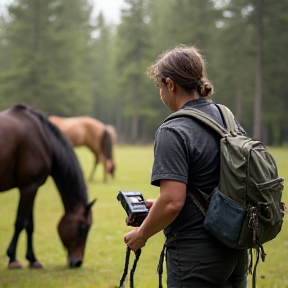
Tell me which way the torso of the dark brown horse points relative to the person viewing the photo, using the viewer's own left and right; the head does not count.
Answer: facing to the right of the viewer

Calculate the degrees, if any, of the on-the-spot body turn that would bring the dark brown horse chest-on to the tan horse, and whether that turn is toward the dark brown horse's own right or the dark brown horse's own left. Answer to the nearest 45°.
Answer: approximately 90° to the dark brown horse's own left
